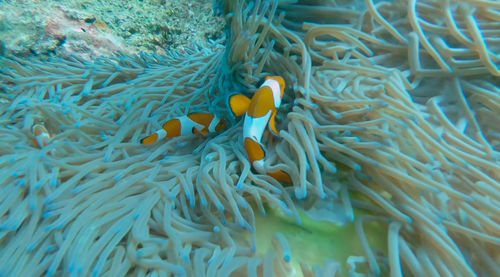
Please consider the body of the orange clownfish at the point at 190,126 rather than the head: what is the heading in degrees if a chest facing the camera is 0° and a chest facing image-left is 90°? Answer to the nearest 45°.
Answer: approximately 270°
